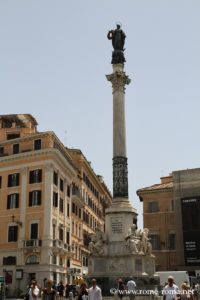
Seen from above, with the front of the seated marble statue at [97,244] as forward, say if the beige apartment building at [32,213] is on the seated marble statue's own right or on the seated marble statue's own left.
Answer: on the seated marble statue's own right

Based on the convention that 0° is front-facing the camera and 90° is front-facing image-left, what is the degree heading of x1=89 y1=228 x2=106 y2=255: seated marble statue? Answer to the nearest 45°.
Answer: approximately 45°

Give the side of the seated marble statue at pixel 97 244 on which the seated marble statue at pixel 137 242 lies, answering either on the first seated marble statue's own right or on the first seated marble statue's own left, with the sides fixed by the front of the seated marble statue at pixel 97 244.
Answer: on the first seated marble statue's own left

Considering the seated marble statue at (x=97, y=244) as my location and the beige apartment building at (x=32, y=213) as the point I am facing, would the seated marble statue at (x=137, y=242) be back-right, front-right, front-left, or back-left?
back-right
